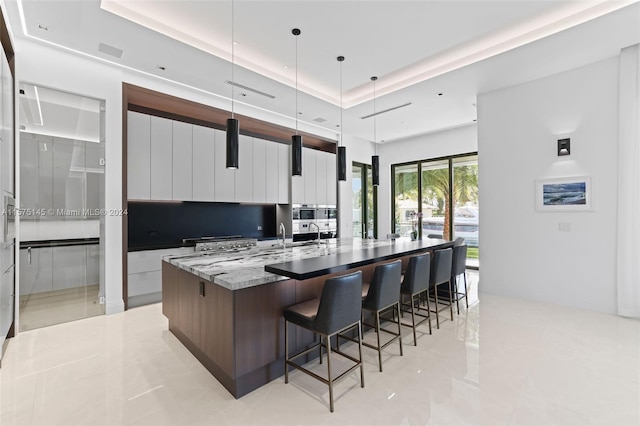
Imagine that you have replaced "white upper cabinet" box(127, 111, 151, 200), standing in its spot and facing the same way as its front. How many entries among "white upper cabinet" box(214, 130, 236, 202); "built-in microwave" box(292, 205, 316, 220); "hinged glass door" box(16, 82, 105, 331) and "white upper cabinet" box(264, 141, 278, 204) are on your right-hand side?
1

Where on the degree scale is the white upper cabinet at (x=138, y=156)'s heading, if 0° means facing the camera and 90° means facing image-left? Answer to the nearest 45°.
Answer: approximately 0°

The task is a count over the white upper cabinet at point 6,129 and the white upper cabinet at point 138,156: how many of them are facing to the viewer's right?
1

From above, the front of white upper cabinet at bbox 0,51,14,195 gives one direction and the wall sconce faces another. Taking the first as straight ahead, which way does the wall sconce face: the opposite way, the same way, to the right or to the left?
the opposite way

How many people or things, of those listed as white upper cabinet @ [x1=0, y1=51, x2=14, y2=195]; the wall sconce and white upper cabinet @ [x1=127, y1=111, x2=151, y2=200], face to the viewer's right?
1

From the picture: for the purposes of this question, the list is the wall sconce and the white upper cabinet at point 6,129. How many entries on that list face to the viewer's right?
1

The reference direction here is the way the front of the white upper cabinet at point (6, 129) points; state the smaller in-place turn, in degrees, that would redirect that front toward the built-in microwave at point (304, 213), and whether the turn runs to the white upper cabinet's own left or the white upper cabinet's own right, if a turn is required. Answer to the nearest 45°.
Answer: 0° — it already faces it

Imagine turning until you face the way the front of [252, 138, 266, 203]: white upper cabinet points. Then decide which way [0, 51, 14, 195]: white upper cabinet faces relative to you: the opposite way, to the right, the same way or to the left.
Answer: to the left

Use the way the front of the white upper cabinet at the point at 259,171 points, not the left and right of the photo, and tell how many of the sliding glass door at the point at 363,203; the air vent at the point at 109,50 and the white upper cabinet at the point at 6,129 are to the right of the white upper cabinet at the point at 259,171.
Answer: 2

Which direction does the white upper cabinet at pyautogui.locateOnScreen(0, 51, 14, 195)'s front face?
to the viewer's right
